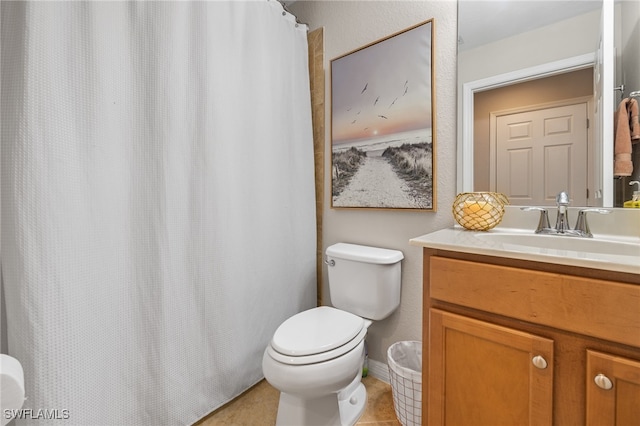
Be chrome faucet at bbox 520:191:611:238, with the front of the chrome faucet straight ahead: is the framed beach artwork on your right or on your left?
on your right

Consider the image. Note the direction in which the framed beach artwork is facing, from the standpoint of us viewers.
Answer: facing the viewer and to the left of the viewer

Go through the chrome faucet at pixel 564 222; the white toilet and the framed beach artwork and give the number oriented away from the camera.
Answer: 0

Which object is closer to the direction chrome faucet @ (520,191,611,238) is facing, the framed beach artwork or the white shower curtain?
the white shower curtain

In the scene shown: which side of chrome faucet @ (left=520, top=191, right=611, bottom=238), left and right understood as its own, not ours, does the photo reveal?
front

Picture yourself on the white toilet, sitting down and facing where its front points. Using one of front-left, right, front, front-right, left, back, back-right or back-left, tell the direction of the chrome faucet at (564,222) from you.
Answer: back-left

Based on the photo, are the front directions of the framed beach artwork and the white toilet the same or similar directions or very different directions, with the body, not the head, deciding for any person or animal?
same or similar directions

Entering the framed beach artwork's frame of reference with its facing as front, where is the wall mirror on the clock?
The wall mirror is roughly at 8 o'clock from the framed beach artwork.

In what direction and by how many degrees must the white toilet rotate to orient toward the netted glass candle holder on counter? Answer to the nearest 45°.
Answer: approximately 135° to its left

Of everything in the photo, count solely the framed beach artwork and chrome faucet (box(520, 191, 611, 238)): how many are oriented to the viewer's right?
0

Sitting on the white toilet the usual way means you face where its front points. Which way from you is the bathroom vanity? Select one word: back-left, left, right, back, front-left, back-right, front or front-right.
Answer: left

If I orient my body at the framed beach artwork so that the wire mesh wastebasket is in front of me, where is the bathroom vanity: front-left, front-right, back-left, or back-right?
front-left
